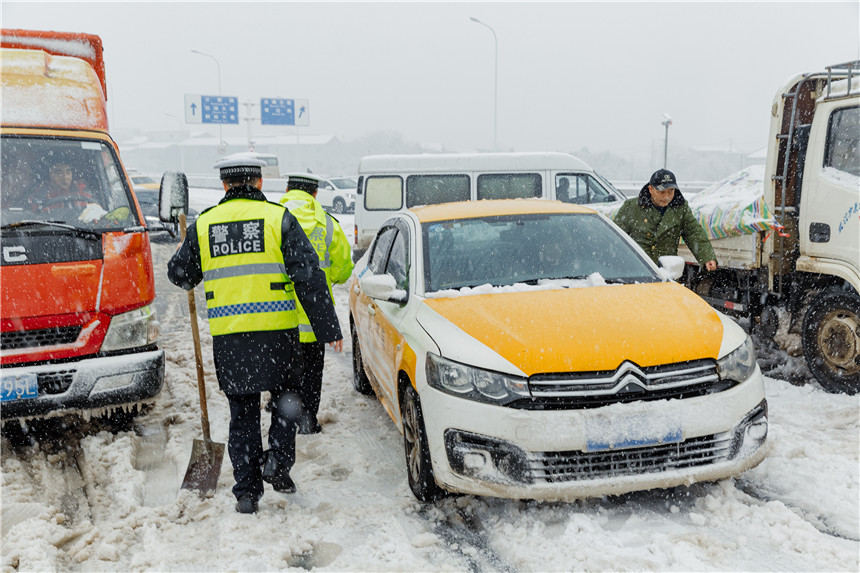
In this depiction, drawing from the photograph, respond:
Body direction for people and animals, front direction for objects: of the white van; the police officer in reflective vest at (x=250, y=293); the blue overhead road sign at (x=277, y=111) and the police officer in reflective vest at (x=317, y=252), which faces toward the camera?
the blue overhead road sign

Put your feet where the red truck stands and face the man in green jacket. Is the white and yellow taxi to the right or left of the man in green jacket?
right

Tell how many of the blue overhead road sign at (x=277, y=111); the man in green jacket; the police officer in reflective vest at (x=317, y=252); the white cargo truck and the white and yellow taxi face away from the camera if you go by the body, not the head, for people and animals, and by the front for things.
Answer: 1

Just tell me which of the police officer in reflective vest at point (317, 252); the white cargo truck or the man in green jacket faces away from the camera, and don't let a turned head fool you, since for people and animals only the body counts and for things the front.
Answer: the police officer in reflective vest

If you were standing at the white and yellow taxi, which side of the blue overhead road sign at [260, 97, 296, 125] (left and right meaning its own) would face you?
front

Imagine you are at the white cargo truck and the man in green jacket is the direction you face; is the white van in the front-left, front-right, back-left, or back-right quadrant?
front-right

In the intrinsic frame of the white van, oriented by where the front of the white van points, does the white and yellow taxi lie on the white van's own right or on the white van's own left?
on the white van's own right

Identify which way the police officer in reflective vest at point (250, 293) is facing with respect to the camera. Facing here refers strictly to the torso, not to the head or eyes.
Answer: away from the camera

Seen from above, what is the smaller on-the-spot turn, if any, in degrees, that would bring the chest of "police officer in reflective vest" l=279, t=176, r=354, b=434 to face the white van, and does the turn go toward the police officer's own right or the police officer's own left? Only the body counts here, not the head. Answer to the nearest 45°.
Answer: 0° — they already face it

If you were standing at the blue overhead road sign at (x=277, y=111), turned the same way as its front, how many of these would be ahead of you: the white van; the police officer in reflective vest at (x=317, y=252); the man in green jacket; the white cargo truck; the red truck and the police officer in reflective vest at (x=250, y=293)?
6

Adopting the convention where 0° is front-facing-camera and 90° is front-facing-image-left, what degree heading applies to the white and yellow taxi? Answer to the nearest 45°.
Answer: approximately 315°

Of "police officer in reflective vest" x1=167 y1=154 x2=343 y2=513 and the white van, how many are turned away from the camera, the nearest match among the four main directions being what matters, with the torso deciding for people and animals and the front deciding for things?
1

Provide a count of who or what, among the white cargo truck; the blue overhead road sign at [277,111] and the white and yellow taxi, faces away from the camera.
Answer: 0

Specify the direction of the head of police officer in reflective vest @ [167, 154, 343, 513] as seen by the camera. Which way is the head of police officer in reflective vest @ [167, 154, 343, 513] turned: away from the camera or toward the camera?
away from the camera

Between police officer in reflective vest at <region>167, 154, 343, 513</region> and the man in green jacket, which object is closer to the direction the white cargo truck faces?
the police officer in reflective vest

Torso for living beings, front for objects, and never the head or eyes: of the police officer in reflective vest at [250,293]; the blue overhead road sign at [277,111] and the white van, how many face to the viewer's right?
1

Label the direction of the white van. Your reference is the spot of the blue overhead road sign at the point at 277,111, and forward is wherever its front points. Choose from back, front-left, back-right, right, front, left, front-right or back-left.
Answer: front

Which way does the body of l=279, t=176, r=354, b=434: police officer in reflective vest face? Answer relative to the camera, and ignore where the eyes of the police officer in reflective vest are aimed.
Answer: away from the camera
